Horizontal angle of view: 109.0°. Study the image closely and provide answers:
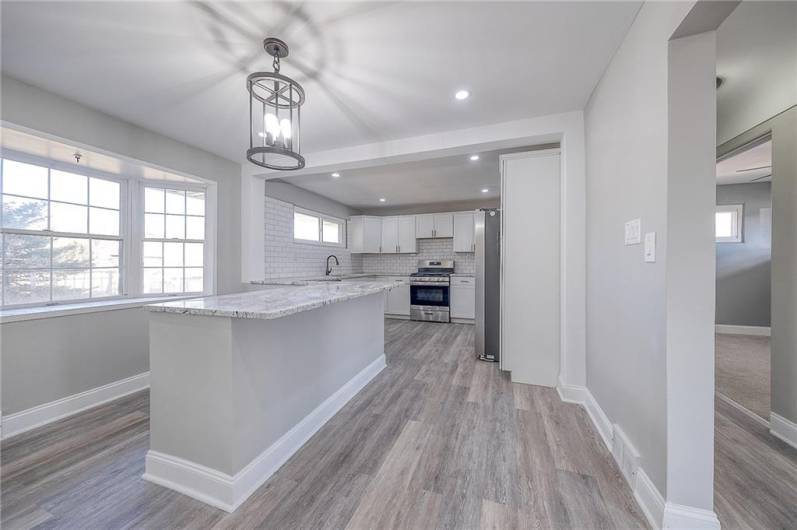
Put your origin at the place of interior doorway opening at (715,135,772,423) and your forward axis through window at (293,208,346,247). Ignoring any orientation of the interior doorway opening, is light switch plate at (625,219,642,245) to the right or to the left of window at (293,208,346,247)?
left

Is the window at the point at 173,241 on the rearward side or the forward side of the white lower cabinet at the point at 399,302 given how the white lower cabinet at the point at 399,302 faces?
on the forward side

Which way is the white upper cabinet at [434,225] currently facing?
toward the camera

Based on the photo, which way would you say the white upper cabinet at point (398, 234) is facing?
toward the camera

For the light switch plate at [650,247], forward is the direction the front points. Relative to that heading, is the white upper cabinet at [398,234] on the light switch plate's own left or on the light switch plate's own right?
on the light switch plate's own right

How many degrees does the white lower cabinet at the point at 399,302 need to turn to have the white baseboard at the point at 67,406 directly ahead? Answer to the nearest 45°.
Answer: approximately 45° to its right

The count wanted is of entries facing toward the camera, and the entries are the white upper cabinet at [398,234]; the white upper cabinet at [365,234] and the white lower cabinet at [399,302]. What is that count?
3

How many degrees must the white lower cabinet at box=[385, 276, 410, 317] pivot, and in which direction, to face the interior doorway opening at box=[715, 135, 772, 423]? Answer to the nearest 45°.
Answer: approximately 90° to its left

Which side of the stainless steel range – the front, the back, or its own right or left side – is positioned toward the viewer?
front

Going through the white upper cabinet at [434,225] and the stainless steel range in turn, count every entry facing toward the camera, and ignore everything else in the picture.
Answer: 2

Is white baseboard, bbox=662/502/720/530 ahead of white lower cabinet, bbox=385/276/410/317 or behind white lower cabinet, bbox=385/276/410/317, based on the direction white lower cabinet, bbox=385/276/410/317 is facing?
ahead
